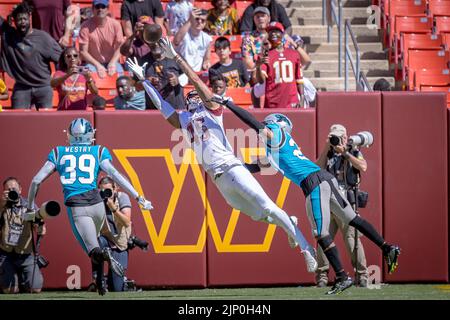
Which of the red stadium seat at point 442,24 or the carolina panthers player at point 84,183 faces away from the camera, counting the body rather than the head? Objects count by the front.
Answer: the carolina panthers player

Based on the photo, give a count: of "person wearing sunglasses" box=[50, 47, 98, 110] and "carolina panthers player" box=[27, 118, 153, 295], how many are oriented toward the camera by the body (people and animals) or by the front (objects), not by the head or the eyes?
1

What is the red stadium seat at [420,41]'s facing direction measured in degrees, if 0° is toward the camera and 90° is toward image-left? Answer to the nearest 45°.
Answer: approximately 0°

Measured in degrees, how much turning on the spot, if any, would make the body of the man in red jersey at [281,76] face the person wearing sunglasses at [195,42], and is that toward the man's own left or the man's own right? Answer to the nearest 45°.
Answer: approximately 135° to the man's own right

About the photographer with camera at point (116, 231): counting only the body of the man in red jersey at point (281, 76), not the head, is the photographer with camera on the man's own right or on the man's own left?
on the man's own right

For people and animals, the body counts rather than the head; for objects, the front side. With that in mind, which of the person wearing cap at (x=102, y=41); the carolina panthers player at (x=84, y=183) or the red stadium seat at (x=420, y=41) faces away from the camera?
the carolina panthers player

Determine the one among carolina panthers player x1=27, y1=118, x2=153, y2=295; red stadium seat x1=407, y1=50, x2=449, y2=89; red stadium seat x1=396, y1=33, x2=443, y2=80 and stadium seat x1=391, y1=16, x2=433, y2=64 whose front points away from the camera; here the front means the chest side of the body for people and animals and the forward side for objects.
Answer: the carolina panthers player

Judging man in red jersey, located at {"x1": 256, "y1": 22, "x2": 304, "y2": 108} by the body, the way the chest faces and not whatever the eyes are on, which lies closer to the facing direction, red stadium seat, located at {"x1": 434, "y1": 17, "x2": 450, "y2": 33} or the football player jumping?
the football player jumping

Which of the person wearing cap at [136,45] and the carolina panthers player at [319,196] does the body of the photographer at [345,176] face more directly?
the carolina panthers player

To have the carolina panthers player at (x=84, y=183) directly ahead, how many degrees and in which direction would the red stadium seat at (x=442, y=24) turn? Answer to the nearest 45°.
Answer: approximately 45° to its right
